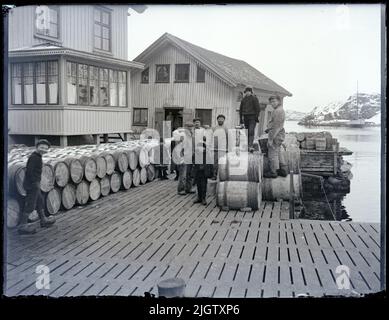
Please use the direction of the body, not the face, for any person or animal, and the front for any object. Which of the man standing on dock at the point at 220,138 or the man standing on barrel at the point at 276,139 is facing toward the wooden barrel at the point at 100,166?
the man standing on barrel at the point at 276,139

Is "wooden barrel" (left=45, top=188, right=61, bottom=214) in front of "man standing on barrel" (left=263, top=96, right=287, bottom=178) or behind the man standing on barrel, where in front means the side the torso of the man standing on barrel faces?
in front

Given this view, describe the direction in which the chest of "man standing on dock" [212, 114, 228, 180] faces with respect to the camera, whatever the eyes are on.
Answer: toward the camera

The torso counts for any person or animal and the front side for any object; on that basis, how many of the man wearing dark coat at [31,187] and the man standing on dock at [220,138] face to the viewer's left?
0
